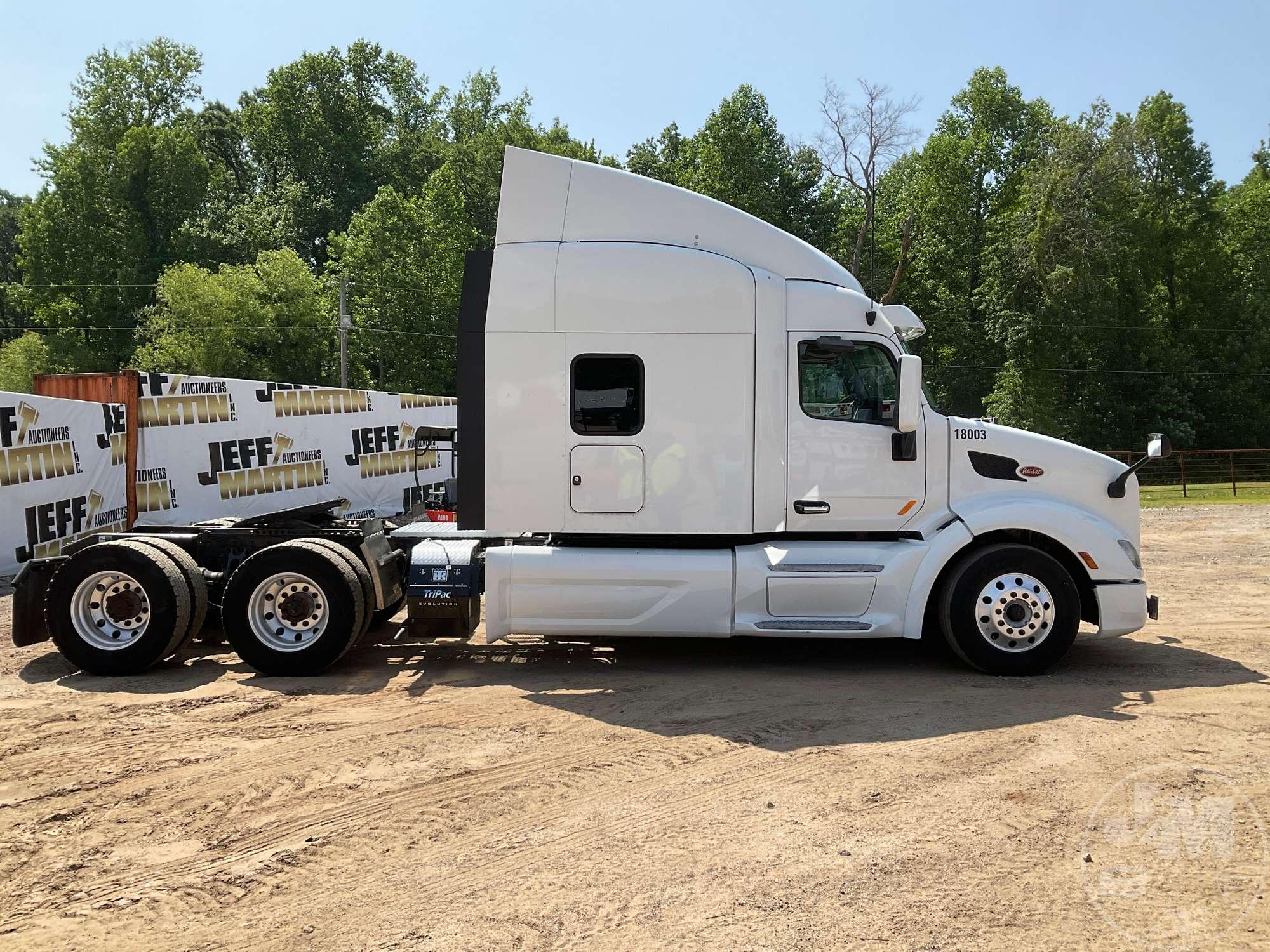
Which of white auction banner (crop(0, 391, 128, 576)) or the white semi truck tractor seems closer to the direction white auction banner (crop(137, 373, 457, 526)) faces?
the white semi truck tractor

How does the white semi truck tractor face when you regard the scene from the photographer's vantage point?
facing to the right of the viewer

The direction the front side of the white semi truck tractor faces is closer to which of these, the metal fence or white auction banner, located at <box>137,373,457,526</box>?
the metal fence

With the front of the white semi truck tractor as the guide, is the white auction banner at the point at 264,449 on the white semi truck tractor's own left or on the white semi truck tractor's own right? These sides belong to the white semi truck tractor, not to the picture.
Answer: on the white semi truck tractor's own left

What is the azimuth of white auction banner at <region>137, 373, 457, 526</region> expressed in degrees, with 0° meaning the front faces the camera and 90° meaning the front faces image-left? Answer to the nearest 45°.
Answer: approximately 315°

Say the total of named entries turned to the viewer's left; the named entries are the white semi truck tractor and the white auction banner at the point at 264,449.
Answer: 0

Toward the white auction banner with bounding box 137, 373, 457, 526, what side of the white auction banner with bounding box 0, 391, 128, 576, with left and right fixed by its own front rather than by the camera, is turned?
left

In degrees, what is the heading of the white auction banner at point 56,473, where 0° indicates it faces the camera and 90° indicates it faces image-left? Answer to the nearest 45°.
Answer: approximately 315°

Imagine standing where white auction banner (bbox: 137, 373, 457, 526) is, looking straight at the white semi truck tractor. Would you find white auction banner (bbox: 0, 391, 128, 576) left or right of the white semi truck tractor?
right

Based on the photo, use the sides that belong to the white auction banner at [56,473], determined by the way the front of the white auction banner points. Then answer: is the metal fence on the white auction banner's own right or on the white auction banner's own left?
on the white auction banner's own left

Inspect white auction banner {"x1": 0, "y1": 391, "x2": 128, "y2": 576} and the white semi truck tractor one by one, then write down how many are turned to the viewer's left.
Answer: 0

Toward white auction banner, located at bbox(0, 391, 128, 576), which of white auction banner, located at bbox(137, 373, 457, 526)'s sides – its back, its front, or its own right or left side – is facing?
right
